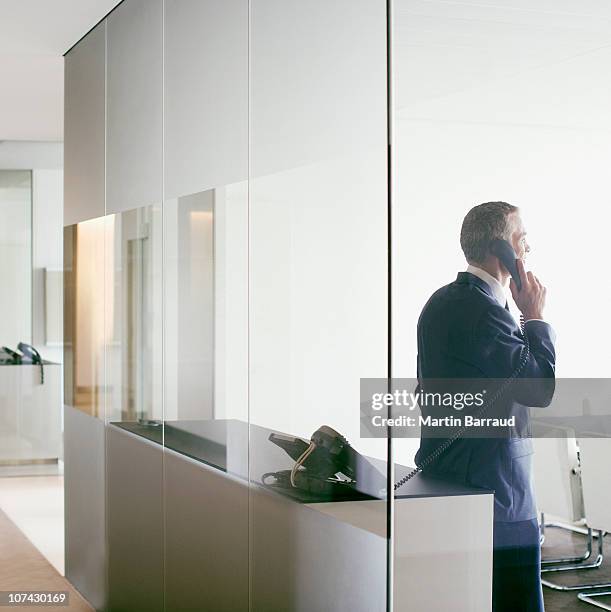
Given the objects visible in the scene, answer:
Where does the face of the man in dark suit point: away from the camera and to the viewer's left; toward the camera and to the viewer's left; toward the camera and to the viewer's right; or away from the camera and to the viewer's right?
away from the camera and to the viewer's right

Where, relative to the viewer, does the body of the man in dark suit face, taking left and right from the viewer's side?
facing away from the viewer and to the right of the viewer

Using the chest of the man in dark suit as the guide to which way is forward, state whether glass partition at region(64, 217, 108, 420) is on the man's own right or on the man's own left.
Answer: on the man's own left
